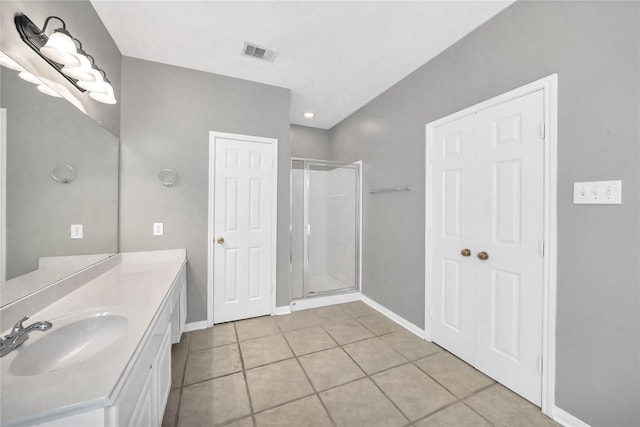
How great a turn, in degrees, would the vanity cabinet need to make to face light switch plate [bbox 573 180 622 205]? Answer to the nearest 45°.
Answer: approximately 45° to its right

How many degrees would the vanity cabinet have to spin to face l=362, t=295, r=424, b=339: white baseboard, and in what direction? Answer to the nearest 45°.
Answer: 0° — it already faces it

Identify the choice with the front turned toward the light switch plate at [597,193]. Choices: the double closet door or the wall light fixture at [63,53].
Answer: the wall light fixture

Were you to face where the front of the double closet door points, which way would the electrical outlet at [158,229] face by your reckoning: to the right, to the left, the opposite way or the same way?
to the left

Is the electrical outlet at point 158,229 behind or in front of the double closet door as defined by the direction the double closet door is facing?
in front

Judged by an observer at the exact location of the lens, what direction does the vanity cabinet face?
facing to the right of the viewer

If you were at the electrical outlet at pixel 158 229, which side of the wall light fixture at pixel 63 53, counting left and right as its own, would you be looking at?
left

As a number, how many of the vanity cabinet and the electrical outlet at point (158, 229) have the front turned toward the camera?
1

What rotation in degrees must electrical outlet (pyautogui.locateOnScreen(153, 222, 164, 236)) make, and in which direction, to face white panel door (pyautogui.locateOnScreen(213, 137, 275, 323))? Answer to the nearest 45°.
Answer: approximately 90° to its left

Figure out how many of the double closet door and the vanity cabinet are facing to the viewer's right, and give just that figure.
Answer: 1

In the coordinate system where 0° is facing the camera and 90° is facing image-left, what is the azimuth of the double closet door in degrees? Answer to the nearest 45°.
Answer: approximately 45°
